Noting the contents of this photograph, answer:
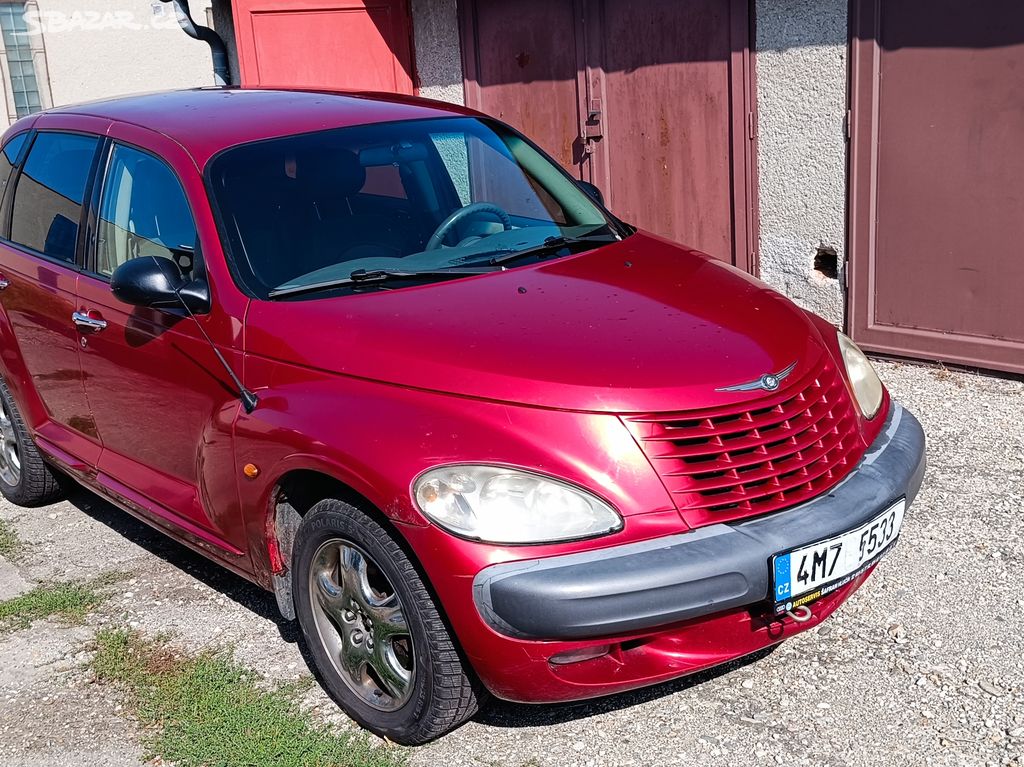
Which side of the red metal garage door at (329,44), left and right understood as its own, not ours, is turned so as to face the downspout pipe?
right

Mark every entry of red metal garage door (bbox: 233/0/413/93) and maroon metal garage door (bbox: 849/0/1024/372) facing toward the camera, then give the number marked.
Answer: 2

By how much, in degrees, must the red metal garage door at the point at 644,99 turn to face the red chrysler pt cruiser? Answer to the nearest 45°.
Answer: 0° — it already faces it

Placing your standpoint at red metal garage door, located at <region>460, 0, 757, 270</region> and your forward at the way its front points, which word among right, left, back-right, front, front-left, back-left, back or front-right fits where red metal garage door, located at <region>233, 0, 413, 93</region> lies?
back-right

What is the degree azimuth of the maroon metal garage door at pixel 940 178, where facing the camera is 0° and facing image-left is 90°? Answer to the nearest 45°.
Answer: approximately 0°

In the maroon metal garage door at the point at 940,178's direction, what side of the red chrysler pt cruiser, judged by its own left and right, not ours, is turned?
left

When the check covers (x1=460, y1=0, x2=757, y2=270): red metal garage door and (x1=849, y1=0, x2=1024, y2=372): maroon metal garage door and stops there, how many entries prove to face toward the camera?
2

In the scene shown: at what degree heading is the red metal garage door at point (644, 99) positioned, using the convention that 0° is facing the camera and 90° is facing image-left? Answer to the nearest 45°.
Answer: approximately 0°

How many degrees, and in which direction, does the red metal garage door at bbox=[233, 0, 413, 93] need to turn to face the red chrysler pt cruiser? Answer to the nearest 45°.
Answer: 0° — it already faces it

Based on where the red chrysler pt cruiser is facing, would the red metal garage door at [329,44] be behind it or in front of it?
behind
